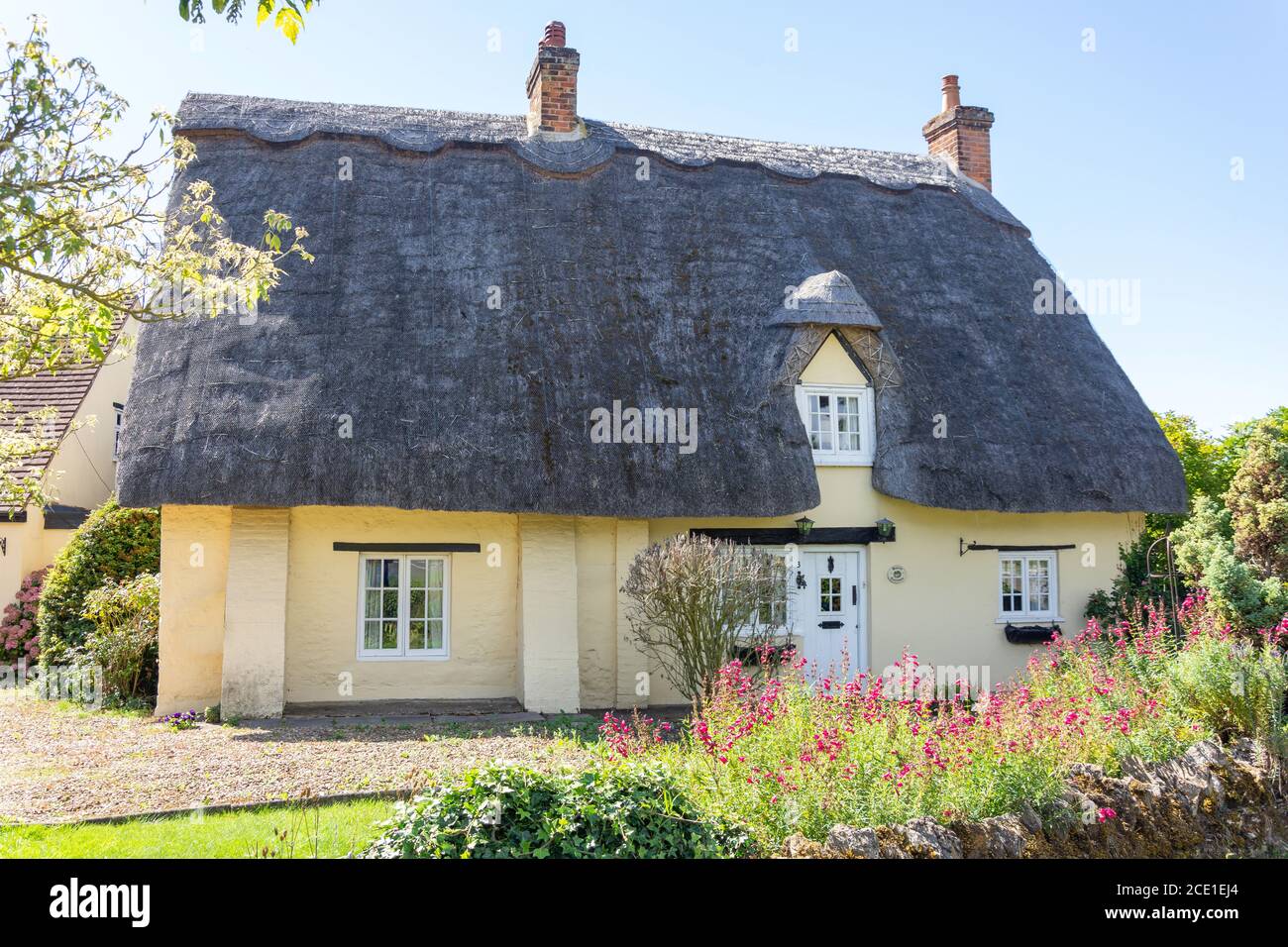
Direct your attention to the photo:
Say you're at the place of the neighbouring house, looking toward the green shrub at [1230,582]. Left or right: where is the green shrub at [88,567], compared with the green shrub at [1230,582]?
right

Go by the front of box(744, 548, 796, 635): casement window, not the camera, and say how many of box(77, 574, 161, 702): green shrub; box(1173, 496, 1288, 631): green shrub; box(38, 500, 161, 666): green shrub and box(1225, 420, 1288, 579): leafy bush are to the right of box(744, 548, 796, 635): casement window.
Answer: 2

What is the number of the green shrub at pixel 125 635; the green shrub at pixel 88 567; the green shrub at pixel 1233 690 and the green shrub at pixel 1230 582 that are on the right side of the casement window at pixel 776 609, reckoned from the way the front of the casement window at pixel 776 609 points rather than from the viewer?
2

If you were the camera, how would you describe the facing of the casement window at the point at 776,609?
facing the viewer

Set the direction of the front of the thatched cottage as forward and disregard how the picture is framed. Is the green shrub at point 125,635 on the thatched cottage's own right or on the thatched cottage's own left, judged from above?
on the thatched cottage's own right

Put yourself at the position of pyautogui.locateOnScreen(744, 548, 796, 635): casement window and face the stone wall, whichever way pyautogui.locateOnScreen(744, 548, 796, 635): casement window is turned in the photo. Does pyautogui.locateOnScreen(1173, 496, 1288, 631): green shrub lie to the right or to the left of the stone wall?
left

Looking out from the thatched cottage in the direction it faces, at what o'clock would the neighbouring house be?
The neighbouring house is roughly at 4 o'clock from the thatched cottage.

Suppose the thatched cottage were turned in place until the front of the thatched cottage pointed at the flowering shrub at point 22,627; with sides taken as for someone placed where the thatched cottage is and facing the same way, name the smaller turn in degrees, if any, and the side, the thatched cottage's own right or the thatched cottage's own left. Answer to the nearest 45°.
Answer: approximately 90° to the thatched cottage's own right

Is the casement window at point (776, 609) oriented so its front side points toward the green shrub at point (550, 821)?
yes

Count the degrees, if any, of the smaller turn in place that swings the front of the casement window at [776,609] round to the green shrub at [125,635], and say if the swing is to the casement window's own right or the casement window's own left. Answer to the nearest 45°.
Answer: approximately 90° to the casement window's own right

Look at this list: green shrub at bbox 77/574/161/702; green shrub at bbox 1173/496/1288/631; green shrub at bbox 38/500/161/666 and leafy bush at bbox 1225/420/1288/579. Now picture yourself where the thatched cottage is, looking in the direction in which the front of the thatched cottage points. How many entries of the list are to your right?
2

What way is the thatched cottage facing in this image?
toward the camera

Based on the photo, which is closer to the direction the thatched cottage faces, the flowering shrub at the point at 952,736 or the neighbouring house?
the flowering shrub

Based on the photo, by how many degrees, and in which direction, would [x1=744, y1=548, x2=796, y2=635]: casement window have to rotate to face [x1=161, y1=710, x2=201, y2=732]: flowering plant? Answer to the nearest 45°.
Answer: approximately 90° to its right

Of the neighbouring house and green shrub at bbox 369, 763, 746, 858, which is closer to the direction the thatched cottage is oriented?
the green shrub

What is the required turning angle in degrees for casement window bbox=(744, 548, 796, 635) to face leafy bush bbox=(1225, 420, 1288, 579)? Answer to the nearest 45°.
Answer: approximately 90° to its left

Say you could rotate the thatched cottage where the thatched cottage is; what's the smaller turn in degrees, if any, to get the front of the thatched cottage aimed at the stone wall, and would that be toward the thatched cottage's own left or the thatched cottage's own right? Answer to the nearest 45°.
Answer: approximately 45° to the thatched cottage's own left
